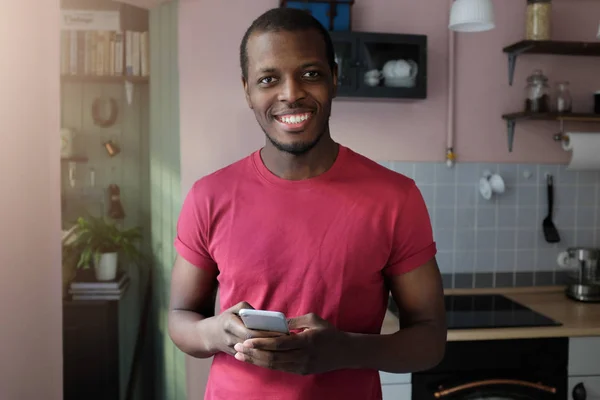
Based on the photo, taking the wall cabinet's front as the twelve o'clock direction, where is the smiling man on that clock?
The smiling man is roughly at 12 o'clock from the wall cabinet.

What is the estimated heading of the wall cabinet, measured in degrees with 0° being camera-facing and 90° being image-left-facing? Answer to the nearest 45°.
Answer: approximately 0°

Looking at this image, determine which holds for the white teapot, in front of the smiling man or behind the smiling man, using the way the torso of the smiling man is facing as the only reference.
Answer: behind

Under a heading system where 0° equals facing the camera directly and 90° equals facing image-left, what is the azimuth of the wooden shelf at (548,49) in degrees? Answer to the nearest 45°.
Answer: approximately 0°

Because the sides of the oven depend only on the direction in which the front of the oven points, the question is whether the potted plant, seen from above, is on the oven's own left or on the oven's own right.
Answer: on the oven's own right
